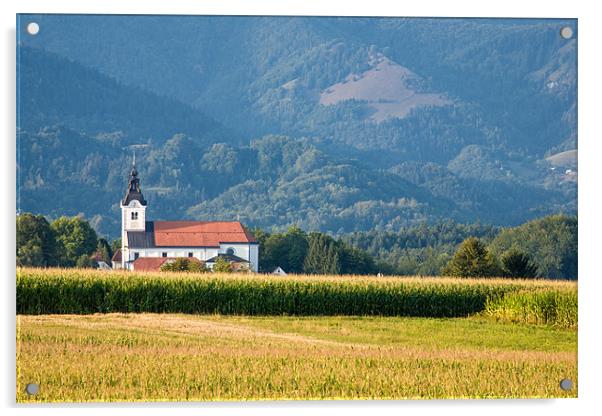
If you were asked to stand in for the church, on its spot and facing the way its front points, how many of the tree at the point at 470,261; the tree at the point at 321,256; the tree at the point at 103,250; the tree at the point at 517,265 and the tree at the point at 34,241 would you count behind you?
3

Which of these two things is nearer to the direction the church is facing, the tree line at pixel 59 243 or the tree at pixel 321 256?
the tree line

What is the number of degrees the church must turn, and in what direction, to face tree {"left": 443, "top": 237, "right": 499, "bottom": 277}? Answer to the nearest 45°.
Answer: approximately 180°

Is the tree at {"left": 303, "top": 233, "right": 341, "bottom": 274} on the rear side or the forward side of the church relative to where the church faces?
on the rear side

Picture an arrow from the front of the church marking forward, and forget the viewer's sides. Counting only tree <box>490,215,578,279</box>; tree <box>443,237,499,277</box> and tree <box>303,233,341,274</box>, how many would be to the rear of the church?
3

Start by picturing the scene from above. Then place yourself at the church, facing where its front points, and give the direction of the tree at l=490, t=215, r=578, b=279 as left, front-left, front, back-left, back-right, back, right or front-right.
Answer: back

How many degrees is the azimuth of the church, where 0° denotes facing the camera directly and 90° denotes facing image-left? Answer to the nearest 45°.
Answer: approximately 90°

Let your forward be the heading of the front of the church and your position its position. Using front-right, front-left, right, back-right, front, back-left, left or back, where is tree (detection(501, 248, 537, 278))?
back

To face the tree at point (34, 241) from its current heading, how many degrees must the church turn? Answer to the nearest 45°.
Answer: approximately 45° to its left

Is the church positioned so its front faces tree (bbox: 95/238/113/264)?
yes

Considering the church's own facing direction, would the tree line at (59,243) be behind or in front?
in front

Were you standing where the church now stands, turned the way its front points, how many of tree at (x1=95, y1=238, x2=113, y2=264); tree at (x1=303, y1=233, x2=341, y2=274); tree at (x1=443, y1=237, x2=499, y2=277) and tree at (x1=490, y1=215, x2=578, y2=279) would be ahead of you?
1
